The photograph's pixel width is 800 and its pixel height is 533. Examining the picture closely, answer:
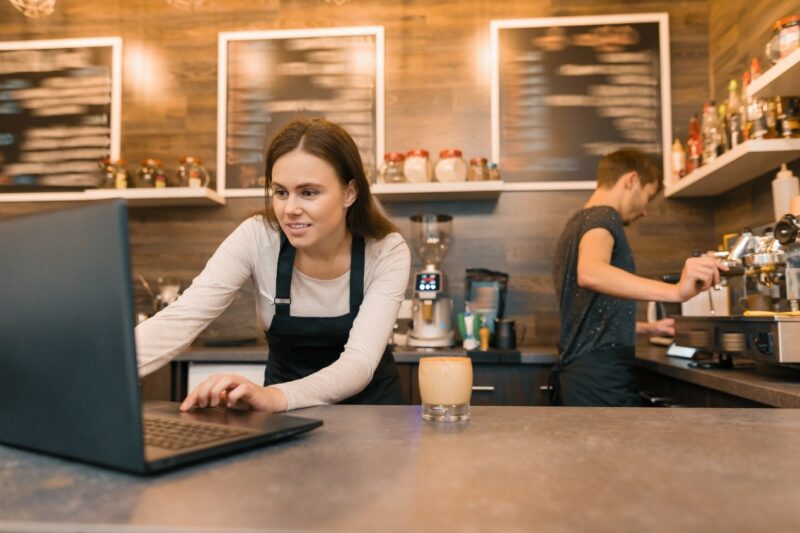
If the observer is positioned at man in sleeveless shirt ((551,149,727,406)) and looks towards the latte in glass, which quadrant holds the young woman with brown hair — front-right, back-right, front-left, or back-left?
front-right

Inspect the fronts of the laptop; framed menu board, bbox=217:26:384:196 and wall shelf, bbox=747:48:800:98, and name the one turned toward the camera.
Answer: the framed menu board

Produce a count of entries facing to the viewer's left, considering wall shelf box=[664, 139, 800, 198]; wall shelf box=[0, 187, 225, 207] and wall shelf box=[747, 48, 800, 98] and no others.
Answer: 2

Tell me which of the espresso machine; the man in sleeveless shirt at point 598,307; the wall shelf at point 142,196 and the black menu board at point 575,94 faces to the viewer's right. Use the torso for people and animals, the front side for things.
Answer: the man in sleeveless shirt

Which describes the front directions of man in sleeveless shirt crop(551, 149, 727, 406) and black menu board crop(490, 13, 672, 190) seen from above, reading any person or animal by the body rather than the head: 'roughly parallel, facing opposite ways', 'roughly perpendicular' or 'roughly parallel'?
roughly perpendicular

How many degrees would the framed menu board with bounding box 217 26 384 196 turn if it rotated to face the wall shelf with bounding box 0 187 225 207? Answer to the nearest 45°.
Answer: approximately 90° to its right

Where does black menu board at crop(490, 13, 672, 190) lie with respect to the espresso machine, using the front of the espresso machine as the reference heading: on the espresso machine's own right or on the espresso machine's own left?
on the espresso machine's own right

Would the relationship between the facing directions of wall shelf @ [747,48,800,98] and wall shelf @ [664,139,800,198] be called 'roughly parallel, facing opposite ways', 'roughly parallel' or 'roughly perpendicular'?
roughly parallel

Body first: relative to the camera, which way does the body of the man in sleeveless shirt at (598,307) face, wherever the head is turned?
to the viewer's right

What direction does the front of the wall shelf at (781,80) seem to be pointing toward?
to the viewer's left

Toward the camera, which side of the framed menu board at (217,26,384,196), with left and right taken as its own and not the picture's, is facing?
front

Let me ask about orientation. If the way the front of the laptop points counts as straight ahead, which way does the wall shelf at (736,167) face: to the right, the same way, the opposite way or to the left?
to the left

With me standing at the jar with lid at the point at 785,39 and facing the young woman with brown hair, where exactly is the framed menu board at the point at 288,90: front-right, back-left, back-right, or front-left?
front-right

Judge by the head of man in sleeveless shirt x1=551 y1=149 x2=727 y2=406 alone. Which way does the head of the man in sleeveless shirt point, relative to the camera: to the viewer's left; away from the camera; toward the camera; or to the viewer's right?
to the viewer's right

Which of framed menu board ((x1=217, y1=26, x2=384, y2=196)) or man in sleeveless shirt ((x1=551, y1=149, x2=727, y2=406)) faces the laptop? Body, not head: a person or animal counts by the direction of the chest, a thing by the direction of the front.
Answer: the framed menu board

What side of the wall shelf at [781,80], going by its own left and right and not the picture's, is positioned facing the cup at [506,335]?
front

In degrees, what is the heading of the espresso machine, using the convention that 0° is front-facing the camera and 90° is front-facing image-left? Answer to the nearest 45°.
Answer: approximately 45°

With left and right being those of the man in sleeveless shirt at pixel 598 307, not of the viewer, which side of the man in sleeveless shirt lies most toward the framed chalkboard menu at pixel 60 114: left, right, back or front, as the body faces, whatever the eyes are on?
back

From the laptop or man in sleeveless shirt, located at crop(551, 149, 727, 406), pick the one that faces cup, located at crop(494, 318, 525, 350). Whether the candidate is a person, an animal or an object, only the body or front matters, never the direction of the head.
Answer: the laptop
